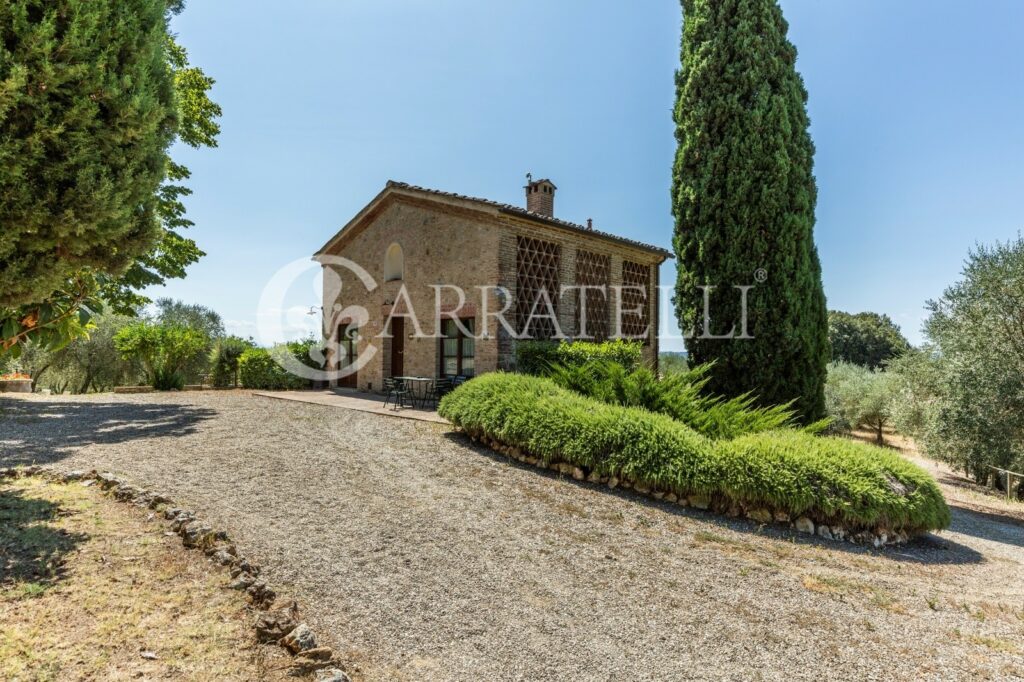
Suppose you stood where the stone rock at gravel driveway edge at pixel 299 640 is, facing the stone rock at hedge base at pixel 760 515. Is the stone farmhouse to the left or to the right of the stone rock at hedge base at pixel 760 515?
left

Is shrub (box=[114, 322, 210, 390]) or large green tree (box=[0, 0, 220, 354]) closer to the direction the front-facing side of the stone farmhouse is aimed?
the large green tree

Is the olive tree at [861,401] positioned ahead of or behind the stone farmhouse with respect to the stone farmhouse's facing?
behind

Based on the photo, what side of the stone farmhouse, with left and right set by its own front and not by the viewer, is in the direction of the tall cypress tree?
left

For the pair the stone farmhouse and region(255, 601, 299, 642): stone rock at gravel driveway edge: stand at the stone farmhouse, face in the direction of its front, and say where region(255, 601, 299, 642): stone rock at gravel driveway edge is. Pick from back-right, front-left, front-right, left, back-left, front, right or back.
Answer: front-left

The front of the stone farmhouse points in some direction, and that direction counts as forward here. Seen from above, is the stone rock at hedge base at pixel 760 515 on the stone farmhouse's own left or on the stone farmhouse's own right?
on the stone farmhouse's own left

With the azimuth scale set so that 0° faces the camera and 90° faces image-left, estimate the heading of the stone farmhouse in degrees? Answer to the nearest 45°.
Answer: approximately 45°

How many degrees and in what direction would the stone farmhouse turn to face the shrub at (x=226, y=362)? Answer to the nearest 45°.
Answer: approximately 90° to its right

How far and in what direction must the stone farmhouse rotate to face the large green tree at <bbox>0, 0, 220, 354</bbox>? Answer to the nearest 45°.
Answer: approximately 45° to its left

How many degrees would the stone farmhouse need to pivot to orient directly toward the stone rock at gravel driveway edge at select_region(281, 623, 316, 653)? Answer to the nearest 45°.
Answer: approximately 45° to its left
